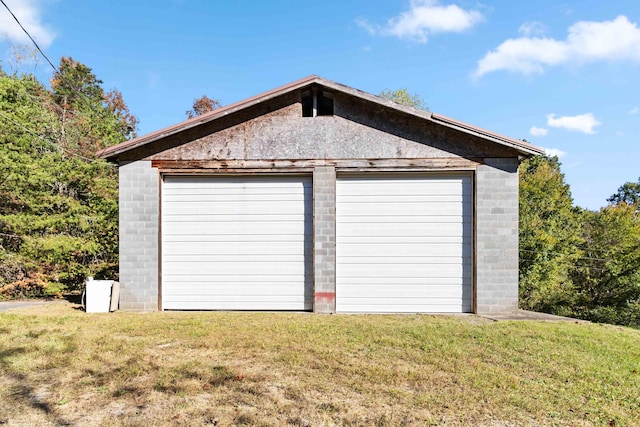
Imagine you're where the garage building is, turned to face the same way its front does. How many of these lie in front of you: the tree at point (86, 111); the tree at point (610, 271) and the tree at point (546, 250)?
0

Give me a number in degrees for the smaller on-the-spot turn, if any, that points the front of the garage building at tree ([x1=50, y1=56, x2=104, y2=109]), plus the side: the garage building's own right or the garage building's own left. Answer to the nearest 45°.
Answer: approximately 135° to the garage building's own right

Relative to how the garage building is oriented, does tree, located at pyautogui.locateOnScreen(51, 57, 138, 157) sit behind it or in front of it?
behind

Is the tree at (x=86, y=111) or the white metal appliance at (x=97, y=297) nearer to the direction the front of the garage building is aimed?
the white metal appliance

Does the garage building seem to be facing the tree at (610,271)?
no

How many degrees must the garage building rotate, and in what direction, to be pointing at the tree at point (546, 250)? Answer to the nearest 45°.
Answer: approximately 135° to its left

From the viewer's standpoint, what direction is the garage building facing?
toward the camera

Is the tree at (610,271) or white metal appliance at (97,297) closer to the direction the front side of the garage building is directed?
the white metal appliance

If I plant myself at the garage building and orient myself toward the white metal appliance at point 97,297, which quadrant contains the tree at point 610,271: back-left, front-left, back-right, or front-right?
back-right

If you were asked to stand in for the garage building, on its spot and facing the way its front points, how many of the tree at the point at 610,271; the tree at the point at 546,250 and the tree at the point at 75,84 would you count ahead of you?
0

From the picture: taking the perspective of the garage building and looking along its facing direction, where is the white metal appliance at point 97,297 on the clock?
The white metal appliance is roughly at 3 o'clock from the garage building.
